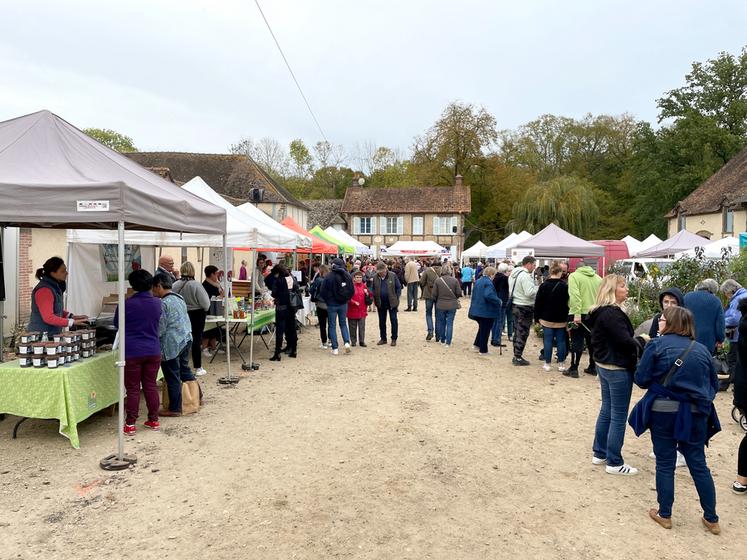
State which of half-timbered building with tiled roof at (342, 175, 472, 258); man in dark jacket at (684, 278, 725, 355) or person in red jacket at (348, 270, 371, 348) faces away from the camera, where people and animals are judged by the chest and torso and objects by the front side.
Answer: the man in dark jacket

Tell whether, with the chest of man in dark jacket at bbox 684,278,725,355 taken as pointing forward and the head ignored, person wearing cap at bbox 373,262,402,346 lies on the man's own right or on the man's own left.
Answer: on the man's own left

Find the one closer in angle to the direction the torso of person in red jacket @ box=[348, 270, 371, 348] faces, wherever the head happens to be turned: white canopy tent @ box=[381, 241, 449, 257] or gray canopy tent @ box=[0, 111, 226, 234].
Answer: the gray canopy tent

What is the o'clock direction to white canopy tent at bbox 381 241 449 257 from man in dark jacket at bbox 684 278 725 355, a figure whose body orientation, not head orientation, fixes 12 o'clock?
The white canopy tent is roughly at 11 o'clock from the man in dark jacket.

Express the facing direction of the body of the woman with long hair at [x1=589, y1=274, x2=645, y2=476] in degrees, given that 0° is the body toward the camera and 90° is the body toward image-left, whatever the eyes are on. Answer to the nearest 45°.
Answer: approximately 270°

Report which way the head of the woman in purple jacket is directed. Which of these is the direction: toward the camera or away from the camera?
away from the camera

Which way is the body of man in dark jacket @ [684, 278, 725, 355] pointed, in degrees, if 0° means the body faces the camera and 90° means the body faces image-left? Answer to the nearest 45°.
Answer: approximately 180°

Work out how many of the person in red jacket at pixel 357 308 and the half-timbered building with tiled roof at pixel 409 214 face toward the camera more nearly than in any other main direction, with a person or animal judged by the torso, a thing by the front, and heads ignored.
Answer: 2

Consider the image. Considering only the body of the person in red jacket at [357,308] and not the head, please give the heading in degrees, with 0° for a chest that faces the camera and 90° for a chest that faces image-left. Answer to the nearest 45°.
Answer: approximately 0°

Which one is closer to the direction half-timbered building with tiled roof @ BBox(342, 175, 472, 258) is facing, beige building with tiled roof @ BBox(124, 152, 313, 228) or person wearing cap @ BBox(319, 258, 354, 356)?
the person wearing cap

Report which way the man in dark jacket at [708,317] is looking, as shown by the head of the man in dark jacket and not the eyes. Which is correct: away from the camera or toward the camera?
away from the camera

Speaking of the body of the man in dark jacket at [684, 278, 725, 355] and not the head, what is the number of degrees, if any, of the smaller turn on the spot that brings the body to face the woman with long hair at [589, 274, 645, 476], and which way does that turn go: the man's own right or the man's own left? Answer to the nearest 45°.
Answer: approximately 180°

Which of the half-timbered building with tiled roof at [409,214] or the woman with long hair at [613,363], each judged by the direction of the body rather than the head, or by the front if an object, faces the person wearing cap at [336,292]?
the half-timbered building with tiled roof
